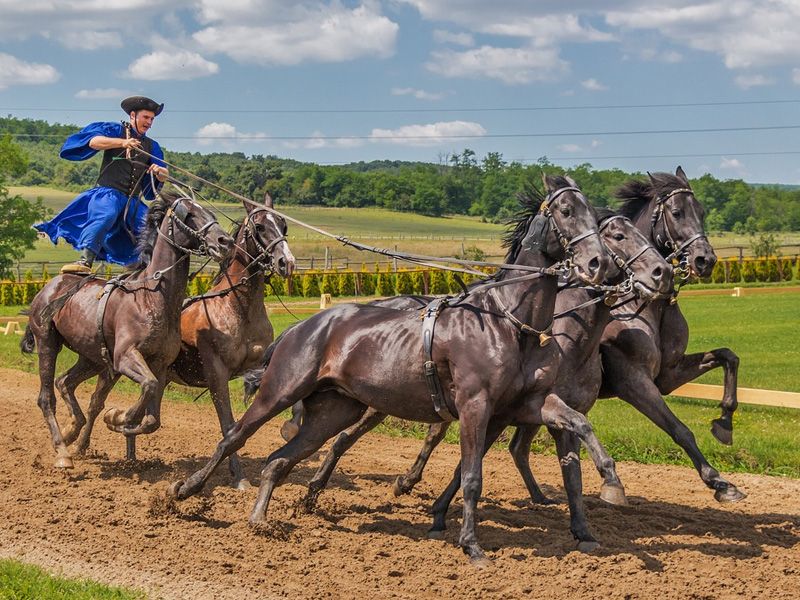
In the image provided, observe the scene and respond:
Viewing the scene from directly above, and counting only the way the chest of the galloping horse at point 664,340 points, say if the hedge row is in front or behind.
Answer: behind

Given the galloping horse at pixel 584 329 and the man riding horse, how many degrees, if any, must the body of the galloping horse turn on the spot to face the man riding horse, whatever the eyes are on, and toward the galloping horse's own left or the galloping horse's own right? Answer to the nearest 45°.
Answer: approximately 180°

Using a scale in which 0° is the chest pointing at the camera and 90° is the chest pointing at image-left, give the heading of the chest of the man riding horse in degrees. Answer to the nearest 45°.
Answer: approximately 315°

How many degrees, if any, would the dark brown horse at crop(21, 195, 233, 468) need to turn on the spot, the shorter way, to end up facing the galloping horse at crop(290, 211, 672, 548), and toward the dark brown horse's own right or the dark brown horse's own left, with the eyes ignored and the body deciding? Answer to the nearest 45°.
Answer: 0° — it already faces it

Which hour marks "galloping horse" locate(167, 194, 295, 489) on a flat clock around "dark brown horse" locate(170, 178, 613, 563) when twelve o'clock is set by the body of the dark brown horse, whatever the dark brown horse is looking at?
The galloping horse is roughly at 6 o'clock from the dark brown horse.

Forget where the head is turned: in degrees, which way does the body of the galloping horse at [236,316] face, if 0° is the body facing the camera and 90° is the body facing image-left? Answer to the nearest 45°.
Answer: approximately 315°

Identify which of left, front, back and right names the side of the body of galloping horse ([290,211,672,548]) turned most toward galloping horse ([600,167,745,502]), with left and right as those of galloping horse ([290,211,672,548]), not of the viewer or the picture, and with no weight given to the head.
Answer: left

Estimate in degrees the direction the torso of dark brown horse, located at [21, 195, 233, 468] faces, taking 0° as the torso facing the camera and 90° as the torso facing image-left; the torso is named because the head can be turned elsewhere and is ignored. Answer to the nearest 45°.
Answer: approximately 315°

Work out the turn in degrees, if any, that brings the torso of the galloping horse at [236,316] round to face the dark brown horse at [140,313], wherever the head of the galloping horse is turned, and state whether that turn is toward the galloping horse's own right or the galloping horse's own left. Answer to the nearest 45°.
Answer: approximately 135° to the galloping horse's own right

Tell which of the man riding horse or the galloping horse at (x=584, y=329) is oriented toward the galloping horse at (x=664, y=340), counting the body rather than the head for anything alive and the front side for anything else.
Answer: the man riding horse

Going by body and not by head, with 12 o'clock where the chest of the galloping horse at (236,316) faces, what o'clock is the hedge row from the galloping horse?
The hedge row is roughly at 8 o'clock from the galloping horse.

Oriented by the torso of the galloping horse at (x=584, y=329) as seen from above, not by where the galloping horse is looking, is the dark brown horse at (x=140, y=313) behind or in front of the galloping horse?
behind
